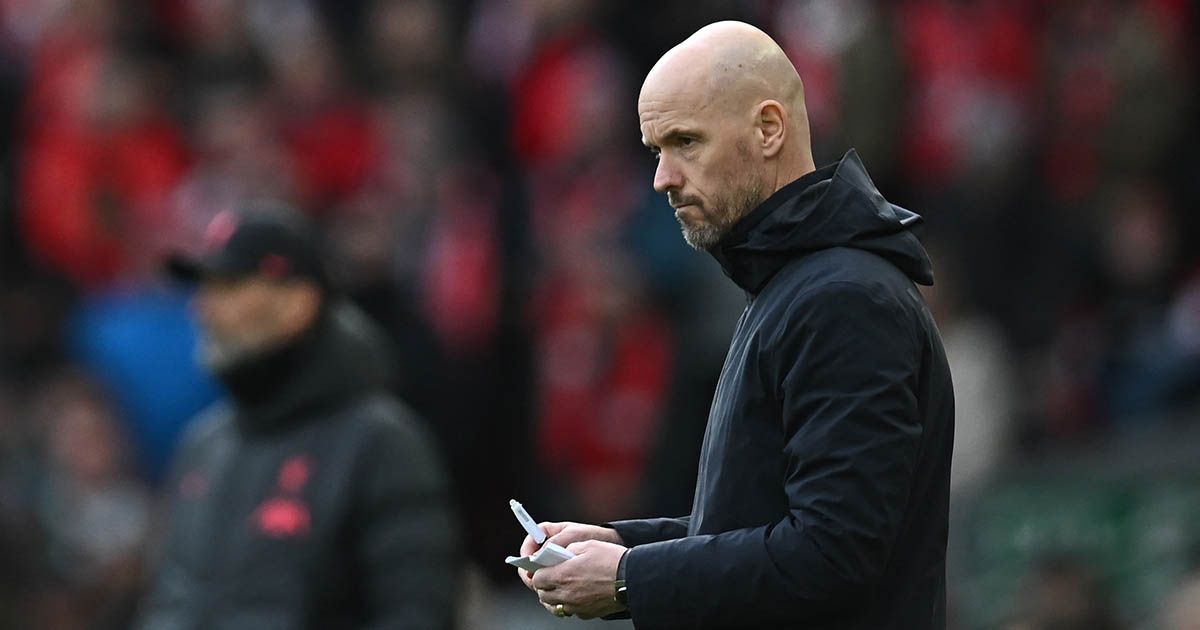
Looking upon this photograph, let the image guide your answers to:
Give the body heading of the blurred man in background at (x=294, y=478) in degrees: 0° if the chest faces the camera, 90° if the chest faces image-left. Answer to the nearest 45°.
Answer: approximately 45°

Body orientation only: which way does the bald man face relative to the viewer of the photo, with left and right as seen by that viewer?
facing to the left of the viewer

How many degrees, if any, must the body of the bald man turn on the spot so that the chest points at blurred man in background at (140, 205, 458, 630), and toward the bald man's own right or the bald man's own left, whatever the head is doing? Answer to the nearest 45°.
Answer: approximately 45° to the bald man's own right

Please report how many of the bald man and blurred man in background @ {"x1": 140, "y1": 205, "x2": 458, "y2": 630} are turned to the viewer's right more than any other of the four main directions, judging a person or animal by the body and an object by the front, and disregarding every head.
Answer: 0

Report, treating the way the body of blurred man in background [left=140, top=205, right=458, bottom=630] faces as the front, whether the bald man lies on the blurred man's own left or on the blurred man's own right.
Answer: on the blurred man's own left
